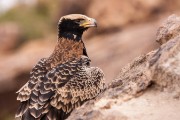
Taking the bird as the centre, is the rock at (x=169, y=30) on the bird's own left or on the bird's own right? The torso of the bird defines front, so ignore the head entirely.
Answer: on the bird's own right

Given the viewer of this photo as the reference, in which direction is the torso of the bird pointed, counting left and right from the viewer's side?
facing away from the viewer and to the right of the viewer

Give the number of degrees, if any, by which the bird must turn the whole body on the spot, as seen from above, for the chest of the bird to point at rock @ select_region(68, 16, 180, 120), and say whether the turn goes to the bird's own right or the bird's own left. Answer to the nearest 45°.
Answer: approximately 90° to the bird's own right
